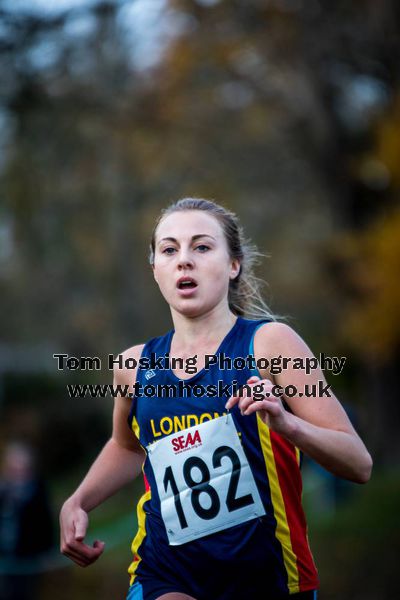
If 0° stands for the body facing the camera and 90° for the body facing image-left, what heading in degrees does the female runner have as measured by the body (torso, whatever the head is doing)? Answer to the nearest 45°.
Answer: approximately 45°

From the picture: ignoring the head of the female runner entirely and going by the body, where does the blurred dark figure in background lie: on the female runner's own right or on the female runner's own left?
on the female runner's own right
